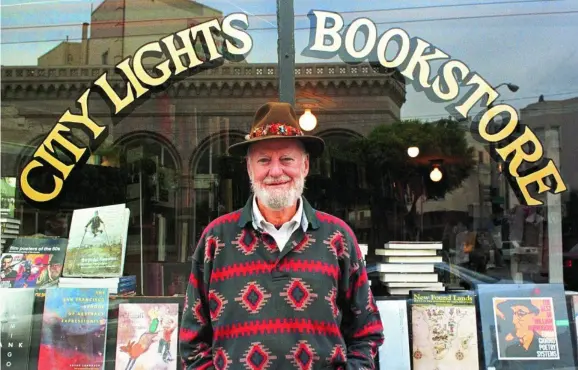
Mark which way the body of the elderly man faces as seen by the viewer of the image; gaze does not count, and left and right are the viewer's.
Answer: facing the viewer

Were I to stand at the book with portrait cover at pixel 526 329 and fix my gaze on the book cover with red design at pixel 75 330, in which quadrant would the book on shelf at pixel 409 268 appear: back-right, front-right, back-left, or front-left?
front-right

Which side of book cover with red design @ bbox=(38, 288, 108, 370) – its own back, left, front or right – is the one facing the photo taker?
front

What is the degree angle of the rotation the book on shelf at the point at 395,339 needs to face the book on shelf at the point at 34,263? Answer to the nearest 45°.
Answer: approximately 90° to its right

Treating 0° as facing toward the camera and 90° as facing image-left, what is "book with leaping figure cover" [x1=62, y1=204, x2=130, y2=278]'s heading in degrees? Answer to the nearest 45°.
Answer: approximately 0°

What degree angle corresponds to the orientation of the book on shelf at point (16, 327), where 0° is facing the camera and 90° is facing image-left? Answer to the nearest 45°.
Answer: approximately 0°

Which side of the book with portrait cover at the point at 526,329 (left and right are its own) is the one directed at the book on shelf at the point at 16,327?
right

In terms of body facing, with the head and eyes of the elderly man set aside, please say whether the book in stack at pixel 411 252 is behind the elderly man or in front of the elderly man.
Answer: behind

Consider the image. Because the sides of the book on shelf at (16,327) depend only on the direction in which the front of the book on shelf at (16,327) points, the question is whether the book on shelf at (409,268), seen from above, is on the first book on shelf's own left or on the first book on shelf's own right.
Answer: on the first book on shelf's own left

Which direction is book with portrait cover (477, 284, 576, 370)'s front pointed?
toward the camera
